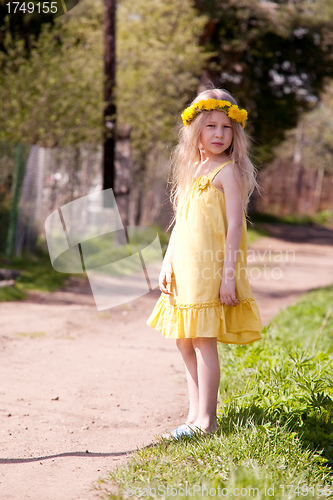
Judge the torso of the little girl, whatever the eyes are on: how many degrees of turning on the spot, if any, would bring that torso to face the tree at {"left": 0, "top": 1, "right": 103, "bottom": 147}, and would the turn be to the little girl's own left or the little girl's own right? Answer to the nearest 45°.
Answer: approximately 135° to the little girl's own right

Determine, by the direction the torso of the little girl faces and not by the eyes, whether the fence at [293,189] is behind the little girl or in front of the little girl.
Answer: behind

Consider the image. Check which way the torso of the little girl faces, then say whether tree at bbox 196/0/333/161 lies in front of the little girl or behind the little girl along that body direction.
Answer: behind

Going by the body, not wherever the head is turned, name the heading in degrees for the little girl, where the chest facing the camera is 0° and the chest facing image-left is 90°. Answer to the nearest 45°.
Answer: approximately 45°

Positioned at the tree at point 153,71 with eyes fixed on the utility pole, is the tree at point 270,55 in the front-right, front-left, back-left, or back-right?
back-left

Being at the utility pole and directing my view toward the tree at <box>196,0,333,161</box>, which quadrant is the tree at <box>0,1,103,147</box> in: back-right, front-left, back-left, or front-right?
back-left

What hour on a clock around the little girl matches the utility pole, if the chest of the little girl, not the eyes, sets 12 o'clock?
The utility pole is roughly at 4 o'clock from the little girl.
